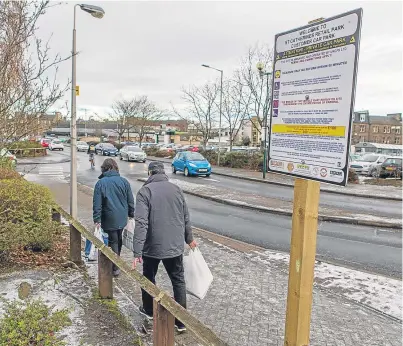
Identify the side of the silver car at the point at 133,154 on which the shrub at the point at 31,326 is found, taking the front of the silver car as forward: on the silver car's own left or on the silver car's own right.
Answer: on the silver car's own right

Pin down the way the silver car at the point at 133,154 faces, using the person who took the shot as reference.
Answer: facing the viewer and to the right of the viewer

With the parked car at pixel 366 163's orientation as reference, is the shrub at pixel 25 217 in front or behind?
in front

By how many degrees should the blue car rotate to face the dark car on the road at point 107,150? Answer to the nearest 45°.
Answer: approximately 180°

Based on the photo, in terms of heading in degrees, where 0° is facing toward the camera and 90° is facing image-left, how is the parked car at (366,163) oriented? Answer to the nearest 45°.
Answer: approximately 45°

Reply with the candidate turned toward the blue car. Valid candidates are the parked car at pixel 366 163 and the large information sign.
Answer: the parked car

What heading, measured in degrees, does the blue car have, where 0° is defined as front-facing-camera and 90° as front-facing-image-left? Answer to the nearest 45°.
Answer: approximately 315°

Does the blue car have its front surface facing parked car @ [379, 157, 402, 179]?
no

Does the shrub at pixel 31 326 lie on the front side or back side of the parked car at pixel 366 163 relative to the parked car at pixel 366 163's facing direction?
on the front side

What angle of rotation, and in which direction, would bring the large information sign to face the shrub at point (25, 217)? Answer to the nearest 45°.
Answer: approximately 90° to its right

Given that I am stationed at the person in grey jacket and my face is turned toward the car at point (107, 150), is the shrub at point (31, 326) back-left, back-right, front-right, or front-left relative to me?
back-left

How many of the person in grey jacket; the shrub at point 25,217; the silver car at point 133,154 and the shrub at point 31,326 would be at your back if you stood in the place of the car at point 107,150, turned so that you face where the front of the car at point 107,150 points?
0
